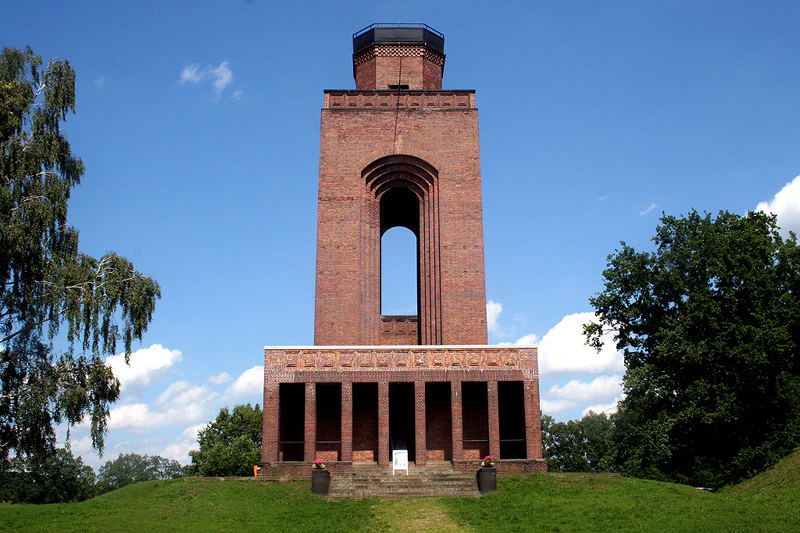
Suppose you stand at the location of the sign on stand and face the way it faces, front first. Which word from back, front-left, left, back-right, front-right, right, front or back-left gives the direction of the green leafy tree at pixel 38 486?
back-right

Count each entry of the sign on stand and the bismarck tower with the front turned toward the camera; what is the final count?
2

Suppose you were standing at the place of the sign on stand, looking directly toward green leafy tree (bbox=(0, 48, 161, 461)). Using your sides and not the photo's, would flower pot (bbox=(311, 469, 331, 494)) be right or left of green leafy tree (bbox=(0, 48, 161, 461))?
left

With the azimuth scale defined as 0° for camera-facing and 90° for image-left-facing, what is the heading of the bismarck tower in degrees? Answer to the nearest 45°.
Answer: approximately 0°

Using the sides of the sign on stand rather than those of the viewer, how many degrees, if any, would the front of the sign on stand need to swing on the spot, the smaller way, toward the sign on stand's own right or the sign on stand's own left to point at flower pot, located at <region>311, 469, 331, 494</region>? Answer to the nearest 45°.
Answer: approximately 45° to the sign on stand's own right

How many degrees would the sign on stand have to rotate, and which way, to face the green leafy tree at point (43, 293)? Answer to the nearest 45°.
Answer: approximately 90° to its right

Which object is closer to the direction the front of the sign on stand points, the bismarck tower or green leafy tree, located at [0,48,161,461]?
the green leafy tree

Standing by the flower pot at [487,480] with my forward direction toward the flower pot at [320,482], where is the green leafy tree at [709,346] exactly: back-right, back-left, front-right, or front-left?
back-right
